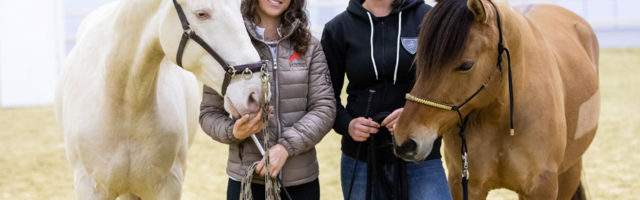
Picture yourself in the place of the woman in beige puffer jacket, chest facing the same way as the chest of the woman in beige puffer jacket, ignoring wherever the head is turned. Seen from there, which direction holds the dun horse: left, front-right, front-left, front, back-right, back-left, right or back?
left

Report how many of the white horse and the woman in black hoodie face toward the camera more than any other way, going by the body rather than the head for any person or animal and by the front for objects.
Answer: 2

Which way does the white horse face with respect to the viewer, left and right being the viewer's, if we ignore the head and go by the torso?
facing the viewer

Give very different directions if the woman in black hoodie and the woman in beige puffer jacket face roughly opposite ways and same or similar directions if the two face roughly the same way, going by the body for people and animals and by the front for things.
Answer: same or similar directions

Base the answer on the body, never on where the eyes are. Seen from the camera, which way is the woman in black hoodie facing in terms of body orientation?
toward the camera

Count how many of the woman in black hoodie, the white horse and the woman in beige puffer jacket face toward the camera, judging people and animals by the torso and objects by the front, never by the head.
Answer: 3

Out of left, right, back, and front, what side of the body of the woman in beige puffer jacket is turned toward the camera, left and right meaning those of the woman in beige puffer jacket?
front

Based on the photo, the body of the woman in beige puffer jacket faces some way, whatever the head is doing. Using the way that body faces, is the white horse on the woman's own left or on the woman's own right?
on the woman's own right

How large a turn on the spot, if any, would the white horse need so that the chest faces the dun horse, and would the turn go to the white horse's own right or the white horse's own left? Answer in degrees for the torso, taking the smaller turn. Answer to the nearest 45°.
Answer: approximately 90° to the white horse's own left

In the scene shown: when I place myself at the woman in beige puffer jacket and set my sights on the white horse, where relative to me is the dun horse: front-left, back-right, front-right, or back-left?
back-right
